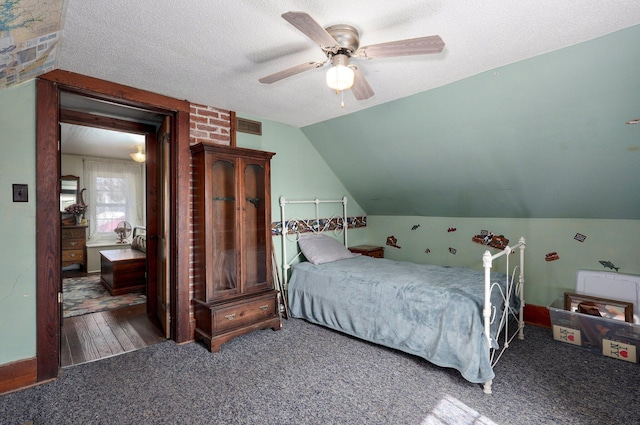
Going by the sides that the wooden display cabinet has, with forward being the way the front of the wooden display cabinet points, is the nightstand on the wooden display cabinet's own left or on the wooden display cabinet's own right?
on the wooden display cabinet's own left

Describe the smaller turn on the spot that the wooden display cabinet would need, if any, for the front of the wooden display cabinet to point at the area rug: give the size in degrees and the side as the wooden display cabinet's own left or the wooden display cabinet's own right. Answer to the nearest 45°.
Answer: approximately 180°

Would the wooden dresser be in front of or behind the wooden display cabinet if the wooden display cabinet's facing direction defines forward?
behind

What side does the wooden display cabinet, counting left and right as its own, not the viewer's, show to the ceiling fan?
front

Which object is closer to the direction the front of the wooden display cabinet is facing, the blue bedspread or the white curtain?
the blue bedspread

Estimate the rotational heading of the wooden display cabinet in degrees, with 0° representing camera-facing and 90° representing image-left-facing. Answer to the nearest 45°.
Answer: approximately 315°

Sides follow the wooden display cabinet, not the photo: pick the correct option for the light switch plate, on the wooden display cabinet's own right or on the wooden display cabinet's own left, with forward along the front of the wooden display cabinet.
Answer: on the wooden display cabinet's own right

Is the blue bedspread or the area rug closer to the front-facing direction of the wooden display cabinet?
the blue bedspread

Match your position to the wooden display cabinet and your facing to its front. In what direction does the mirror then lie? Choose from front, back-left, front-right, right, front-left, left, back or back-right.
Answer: back
